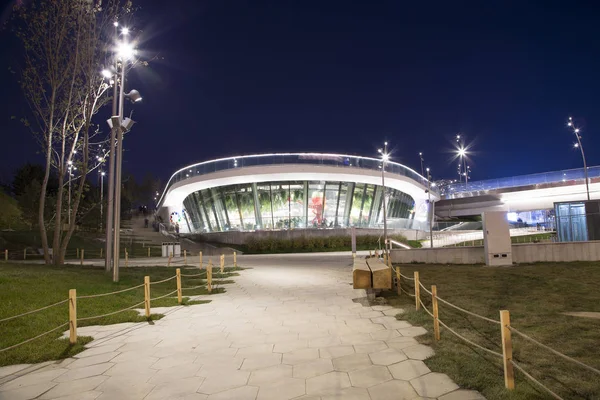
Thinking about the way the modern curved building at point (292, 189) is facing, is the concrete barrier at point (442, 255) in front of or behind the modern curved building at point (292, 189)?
in front

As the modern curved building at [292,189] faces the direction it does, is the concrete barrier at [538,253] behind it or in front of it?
in front

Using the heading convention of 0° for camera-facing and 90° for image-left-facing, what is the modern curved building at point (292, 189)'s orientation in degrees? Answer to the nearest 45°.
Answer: approximately 0°
